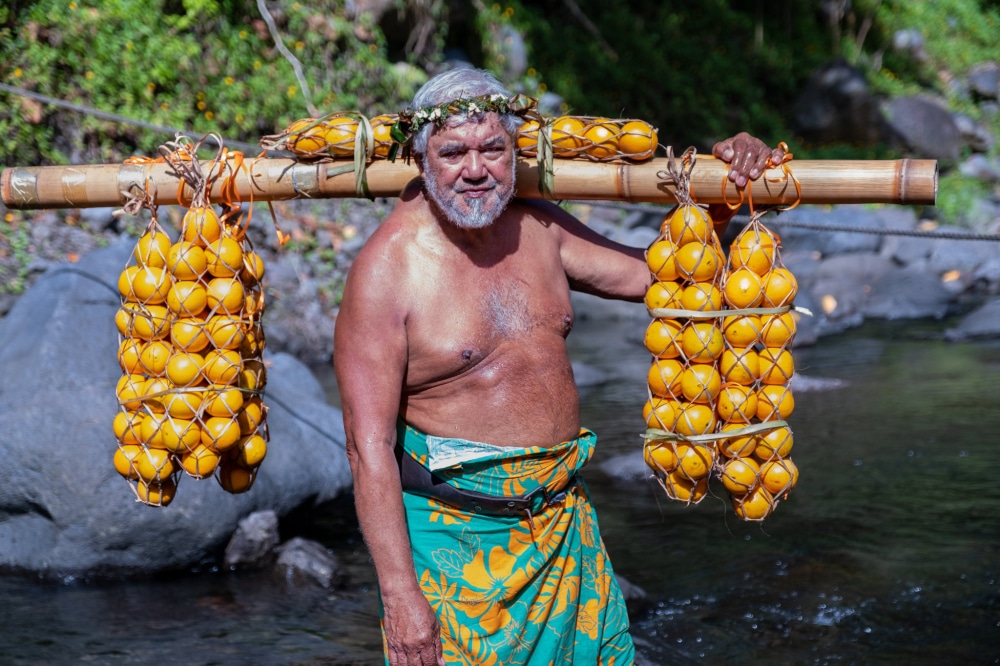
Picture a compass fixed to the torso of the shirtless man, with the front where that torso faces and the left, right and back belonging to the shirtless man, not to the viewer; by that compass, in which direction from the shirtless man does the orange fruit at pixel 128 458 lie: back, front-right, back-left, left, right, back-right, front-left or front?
back-right

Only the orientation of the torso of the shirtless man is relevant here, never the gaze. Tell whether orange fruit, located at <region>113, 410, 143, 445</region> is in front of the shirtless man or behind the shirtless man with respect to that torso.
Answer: behind

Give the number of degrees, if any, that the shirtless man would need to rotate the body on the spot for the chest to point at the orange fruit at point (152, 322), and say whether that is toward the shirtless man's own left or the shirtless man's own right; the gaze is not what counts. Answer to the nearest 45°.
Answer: approximately 135° to the shirtless man's own right

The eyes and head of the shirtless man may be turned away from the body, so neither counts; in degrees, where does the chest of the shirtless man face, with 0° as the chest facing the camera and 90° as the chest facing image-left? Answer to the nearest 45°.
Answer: approximately 315°

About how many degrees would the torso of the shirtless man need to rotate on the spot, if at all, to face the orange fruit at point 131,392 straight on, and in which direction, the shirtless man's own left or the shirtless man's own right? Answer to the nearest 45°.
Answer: approximately 135° to the shirtless man's own right

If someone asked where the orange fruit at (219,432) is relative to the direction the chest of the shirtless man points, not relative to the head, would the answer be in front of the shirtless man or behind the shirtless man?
behind
